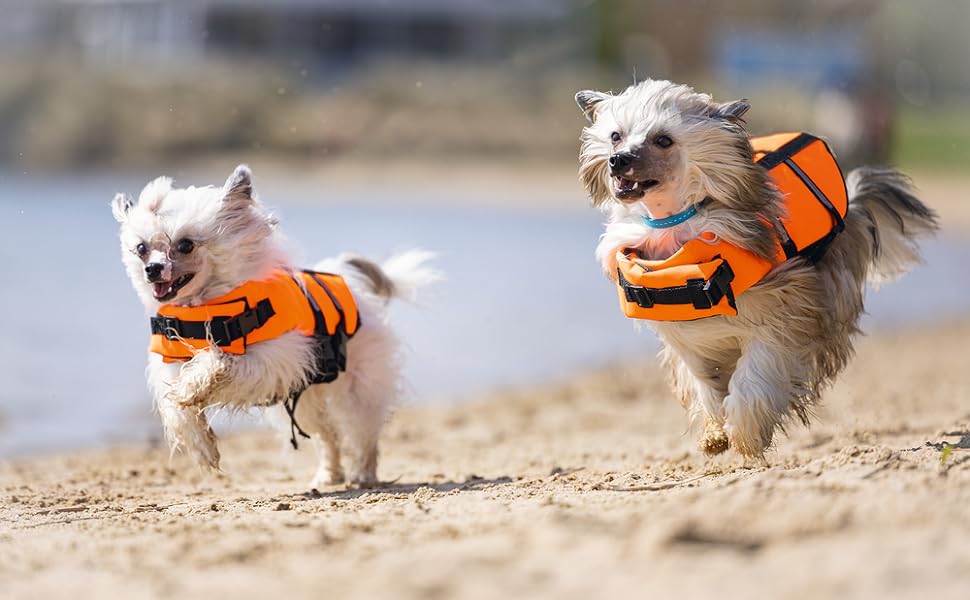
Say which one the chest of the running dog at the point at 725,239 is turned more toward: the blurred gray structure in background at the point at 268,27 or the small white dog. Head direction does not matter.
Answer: the small white dog

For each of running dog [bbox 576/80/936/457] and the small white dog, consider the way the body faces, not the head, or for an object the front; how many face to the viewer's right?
0

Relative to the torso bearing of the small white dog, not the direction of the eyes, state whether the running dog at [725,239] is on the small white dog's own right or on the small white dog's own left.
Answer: on the small white dog's own left

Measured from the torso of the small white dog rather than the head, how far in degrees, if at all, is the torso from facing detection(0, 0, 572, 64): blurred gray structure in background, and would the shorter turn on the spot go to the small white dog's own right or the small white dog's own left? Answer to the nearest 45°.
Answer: approximately 135° to the small white dog's own right

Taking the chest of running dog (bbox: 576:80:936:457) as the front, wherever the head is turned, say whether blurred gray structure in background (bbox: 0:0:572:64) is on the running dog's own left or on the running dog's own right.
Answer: on the running dog's own right

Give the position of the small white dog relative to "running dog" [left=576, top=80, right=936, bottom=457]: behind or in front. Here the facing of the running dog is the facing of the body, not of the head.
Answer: in front

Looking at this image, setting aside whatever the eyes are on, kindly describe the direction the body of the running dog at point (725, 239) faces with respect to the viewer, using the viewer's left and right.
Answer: facing the viewer and to the left of the viewer
